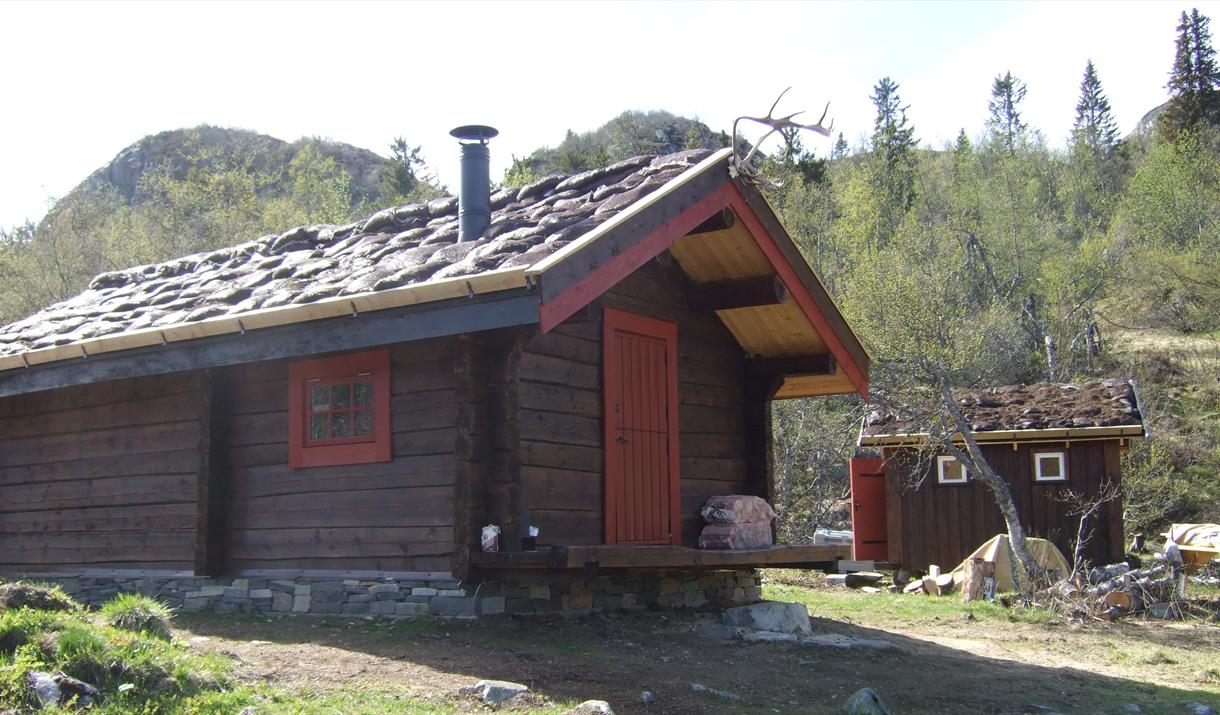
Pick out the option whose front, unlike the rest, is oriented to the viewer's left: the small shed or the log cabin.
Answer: the small shed

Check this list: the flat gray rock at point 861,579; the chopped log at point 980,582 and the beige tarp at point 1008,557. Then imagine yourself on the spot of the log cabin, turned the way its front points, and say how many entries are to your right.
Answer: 0

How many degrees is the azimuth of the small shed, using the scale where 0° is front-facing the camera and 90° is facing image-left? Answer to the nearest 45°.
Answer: approximately 90°

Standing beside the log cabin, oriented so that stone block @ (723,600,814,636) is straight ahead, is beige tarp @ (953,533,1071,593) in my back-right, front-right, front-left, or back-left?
front-left

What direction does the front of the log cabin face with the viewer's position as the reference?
facing the viewer and to the right of the viewer

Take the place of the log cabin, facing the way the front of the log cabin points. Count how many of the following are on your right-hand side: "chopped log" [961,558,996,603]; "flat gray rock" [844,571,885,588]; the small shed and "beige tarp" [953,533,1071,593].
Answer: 0

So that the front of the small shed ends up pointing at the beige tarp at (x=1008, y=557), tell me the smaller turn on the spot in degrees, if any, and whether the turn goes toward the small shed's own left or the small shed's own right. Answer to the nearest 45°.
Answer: approximately 90° to the small shed's own left

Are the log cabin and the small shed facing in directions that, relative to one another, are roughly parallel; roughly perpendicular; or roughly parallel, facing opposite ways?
roughly parallel, facing opposite ways

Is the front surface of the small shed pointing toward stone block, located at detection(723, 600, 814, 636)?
no

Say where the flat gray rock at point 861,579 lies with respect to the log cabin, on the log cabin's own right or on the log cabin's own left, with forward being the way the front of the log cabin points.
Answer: on the log cabin's own left

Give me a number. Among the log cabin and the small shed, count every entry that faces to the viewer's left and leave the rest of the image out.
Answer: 1

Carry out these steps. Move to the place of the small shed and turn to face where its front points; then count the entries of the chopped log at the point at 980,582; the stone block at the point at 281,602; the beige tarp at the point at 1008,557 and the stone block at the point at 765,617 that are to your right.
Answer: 0
